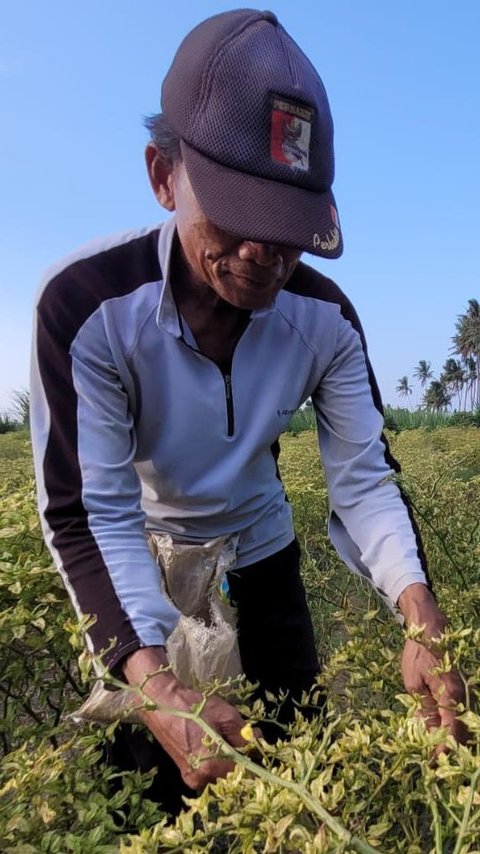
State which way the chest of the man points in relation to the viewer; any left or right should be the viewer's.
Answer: facing the viewer and to the right of the viewer
